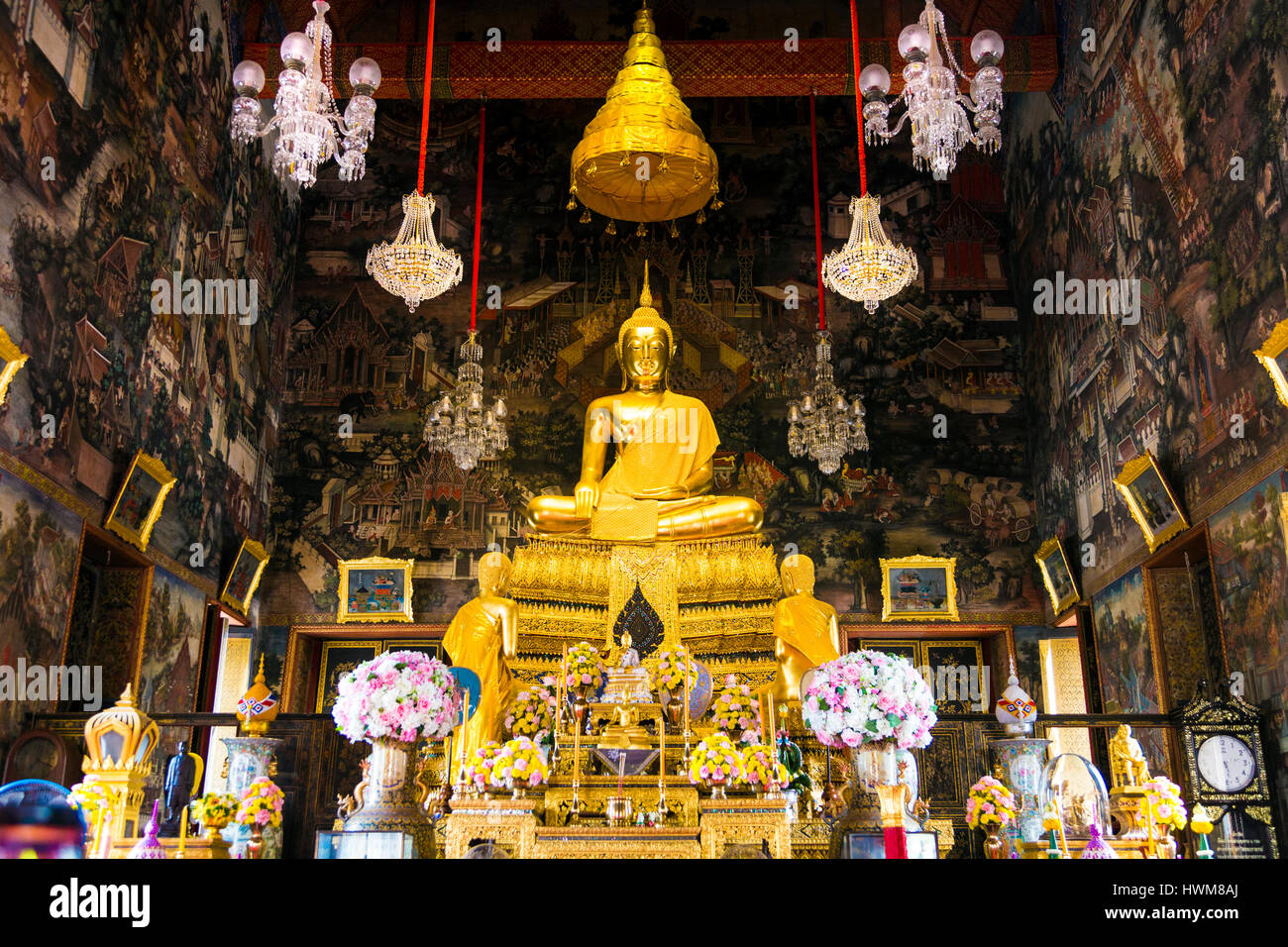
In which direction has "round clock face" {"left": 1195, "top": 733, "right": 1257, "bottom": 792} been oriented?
toward the camera

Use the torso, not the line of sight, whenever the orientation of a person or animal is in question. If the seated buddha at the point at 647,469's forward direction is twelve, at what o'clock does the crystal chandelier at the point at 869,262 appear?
The crystal chandelier is roughly at 11 o'clock from the seated buddha.

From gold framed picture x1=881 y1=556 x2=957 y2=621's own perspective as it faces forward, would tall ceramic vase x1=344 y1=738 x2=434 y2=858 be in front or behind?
in front

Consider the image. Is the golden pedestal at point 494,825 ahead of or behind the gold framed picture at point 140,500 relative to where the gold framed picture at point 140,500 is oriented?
ahead

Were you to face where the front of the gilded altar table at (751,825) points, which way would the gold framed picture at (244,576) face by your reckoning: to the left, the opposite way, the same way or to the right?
to the left

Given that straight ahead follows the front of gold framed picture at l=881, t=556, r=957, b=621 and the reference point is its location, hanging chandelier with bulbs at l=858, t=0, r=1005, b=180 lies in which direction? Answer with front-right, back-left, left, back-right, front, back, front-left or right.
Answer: front

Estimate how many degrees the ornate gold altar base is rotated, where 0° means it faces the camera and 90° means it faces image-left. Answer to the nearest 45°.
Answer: approximately 0°

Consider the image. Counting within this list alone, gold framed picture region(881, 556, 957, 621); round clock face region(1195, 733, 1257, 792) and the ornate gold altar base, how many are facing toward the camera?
3

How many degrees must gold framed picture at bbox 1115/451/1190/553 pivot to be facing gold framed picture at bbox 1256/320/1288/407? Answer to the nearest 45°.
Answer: approximately 45° to its left

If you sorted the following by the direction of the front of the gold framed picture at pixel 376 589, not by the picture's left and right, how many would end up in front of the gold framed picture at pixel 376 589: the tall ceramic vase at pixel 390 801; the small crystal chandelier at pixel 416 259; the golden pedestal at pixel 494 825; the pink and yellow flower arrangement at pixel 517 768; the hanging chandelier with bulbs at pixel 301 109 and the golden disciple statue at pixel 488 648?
6

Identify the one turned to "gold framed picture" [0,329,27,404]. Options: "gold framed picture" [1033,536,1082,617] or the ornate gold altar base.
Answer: "gold framed picture" [1033,536,1082,617]

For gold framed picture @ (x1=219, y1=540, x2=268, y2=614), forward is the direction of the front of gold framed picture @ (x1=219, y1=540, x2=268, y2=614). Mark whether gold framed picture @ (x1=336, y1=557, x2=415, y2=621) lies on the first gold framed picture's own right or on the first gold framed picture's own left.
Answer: on the first gold framed picture's own left

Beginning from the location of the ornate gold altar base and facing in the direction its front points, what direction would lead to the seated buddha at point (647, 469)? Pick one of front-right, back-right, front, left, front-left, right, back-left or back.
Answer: back

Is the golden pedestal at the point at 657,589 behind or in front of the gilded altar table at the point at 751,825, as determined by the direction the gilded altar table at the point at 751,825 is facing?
behind

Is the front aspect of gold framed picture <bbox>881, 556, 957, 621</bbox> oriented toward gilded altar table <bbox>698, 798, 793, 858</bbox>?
yes

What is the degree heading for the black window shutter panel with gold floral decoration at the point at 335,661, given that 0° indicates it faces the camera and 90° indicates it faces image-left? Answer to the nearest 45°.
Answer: approximately 0°

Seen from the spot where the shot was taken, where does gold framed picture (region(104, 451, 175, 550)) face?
facing the viewer and to the right of the viewer

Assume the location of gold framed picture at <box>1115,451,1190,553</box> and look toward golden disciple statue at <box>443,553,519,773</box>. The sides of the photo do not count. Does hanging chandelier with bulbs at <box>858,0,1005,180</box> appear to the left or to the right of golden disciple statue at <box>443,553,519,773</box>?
left

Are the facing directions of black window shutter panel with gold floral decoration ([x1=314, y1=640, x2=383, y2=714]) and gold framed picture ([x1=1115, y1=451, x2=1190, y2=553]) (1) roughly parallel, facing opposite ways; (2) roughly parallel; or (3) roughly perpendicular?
roughly perpendicular

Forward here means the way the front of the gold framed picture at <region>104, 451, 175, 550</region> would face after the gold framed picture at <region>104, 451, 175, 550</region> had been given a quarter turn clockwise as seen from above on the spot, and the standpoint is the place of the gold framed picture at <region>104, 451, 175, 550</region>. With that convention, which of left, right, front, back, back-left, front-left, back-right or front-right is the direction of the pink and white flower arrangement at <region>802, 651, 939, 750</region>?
left

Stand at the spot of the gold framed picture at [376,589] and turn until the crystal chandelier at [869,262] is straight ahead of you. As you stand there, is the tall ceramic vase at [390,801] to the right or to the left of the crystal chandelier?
right
